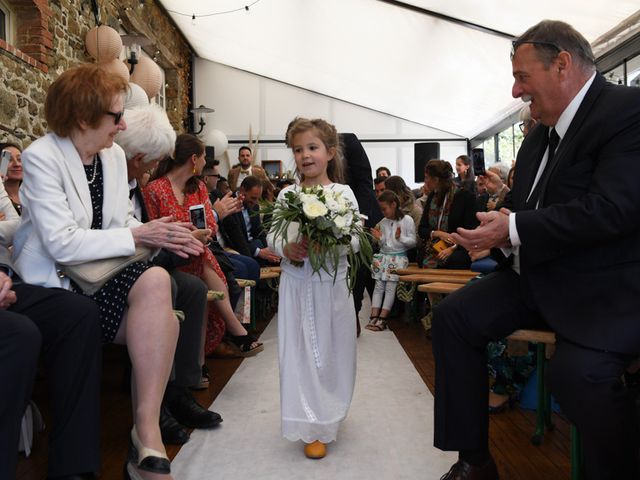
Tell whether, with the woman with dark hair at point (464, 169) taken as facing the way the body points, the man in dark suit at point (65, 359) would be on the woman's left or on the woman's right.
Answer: on the woman's left

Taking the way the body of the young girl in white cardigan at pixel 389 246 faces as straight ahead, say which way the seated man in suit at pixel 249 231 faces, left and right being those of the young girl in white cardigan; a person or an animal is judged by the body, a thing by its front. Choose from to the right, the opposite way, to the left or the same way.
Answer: to the left

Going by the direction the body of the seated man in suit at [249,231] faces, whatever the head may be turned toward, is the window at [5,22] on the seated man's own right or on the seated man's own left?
on the seated man's own right

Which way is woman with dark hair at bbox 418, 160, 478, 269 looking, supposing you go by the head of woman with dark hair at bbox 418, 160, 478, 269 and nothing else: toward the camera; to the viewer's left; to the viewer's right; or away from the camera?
to the viewer's left

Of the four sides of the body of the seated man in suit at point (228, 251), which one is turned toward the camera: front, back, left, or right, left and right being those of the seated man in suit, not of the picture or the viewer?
right

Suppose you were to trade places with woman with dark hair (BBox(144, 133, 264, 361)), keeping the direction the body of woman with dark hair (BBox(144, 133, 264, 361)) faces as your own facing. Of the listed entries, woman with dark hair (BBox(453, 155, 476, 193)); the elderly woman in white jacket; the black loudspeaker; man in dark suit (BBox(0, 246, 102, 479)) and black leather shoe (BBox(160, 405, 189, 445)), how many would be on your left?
2

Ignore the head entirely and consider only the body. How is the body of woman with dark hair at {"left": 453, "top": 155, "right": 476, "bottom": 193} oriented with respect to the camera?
to the viewer's left

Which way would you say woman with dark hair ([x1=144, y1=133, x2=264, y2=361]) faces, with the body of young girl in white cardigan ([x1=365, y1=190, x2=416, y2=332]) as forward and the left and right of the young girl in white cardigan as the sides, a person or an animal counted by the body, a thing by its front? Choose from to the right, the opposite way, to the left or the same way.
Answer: to the left

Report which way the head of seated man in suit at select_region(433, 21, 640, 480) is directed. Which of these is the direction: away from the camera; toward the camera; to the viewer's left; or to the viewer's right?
to the viewer's left

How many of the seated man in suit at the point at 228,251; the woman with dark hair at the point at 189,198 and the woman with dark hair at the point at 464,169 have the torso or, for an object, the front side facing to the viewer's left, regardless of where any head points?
1

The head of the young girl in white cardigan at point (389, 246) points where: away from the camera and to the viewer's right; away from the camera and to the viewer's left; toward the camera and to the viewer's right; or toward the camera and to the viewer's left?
toward the camera and to the viewer's left

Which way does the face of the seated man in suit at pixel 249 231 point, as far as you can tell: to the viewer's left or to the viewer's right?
to the viewer's right

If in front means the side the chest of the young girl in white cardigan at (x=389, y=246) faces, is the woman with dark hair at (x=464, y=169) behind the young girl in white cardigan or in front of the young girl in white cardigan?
behind
